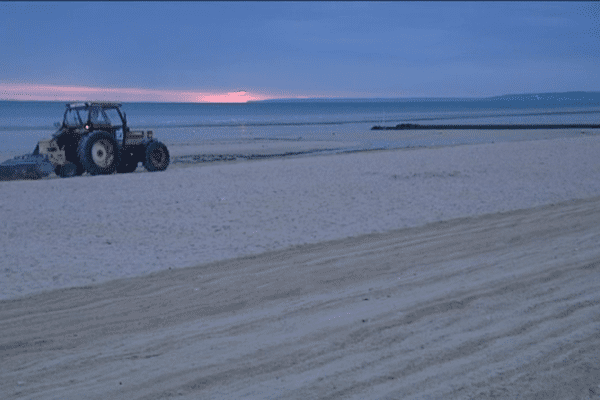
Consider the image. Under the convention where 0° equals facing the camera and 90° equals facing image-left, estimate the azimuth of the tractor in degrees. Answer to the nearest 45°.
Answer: approximately 225°
